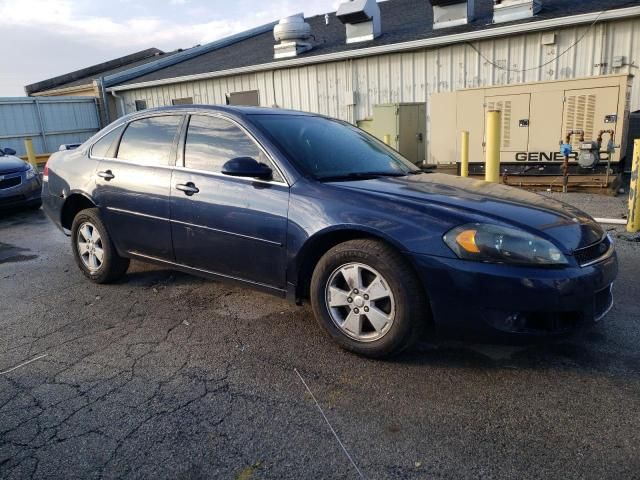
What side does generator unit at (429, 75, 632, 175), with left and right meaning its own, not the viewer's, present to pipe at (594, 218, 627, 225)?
front

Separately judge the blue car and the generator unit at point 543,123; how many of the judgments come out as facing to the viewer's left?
0

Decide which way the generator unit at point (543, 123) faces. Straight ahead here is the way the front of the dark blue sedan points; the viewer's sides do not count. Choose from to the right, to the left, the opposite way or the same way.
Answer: to the right

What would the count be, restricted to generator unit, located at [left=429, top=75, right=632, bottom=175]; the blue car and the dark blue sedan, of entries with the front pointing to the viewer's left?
0

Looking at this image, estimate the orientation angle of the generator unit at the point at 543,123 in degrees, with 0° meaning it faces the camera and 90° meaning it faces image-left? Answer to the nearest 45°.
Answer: approximately 0°

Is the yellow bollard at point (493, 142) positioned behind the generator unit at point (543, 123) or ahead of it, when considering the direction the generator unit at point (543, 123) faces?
ahead

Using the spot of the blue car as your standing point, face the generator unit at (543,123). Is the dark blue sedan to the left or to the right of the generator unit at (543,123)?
right

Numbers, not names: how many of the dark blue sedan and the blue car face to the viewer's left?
0

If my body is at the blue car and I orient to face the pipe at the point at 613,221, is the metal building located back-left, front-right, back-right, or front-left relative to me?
front-left

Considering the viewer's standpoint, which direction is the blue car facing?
facing the viewer and to the right of the viewer
